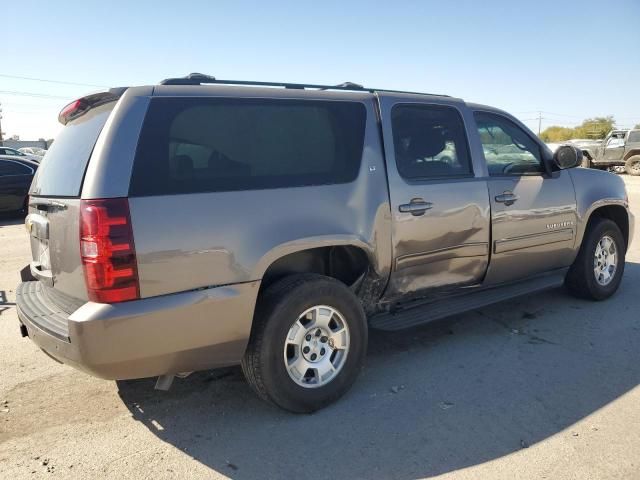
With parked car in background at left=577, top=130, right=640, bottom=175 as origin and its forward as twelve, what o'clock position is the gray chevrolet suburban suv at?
The gray chevrolet suburban suv is roughly at 9 o'clock from the parked car in background.

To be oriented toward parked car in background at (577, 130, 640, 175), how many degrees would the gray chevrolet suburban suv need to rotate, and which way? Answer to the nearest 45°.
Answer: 0° — it already faces it

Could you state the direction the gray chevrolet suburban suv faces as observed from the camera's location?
facing away from the viewer and to the right of the viewer

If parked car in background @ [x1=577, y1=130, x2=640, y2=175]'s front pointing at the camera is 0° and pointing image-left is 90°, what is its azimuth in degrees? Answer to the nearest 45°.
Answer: approximately 90°

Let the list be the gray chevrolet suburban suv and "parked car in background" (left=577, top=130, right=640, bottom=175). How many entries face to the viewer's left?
1

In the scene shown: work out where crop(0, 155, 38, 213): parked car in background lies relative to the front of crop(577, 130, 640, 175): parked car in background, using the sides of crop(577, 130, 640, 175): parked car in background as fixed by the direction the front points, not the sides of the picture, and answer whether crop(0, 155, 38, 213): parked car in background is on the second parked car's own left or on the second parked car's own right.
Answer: on the second parked car's own left
